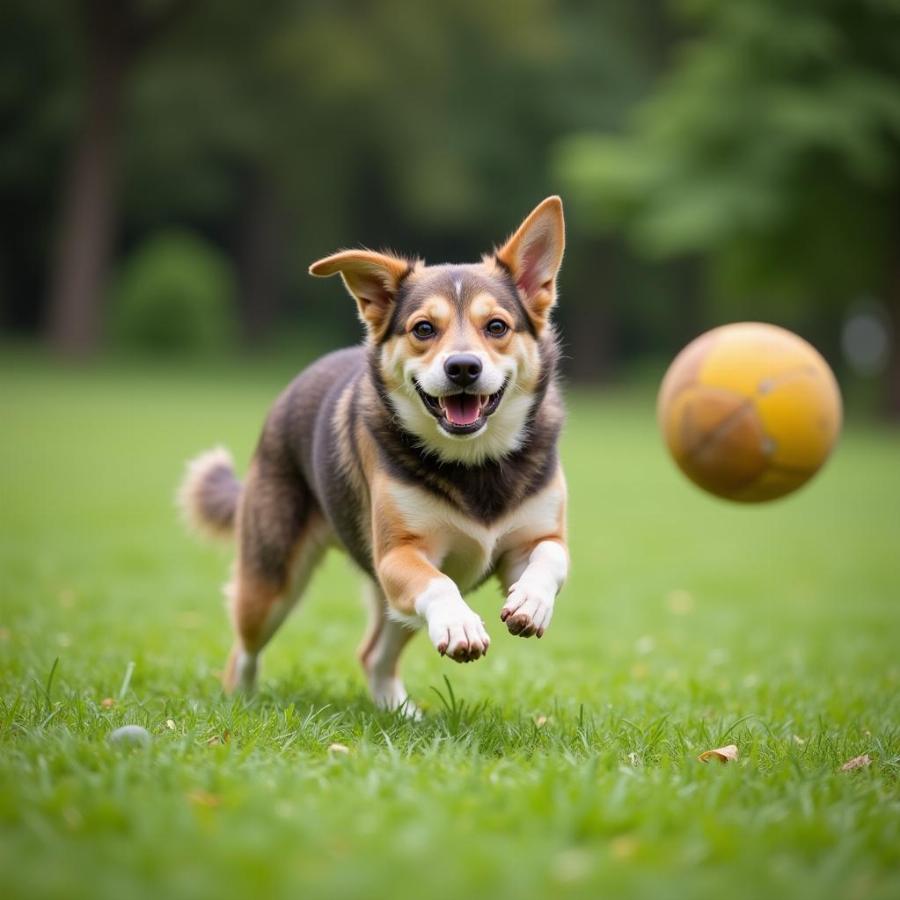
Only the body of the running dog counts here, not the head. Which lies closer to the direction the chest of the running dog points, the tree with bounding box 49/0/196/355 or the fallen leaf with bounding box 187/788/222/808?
the fallen leaf

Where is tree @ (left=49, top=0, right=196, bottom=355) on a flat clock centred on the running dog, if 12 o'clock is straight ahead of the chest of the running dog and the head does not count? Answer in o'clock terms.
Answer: The tree is roughly at 7 o'clock from the running dog.

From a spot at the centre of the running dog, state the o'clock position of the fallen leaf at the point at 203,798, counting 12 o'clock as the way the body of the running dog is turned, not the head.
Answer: The fallen leaf is roughly at 2 o'clock from the running dog.

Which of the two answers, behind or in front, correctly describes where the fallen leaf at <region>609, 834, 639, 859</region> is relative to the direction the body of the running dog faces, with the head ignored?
in front

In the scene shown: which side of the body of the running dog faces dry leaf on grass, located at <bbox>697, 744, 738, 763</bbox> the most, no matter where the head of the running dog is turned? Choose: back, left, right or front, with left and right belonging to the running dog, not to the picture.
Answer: front

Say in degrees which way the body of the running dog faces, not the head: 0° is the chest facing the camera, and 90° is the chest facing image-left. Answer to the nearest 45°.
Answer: approximately 315°

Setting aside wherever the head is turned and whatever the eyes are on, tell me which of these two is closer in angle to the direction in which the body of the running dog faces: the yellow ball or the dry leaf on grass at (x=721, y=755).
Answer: the dry leaf on grass

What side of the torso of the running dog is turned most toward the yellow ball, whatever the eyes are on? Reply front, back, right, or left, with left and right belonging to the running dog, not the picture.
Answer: left

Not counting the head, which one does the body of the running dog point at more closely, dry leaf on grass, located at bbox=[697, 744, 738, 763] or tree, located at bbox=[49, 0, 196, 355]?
the dry leaf on grass

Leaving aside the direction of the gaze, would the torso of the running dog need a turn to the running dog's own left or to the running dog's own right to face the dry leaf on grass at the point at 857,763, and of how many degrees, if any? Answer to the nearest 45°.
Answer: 0° — it already faces it
